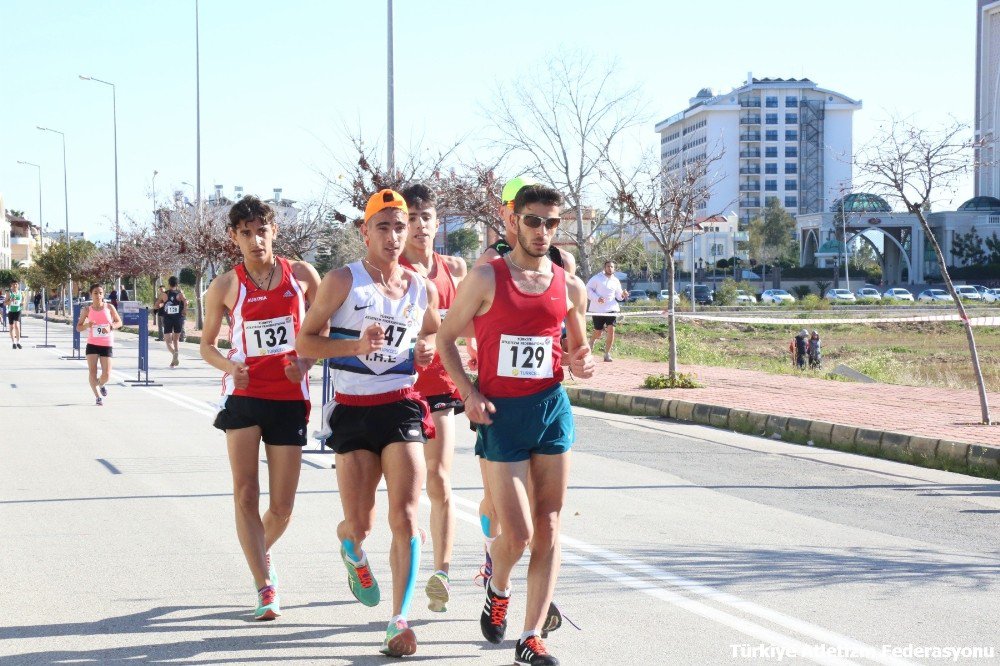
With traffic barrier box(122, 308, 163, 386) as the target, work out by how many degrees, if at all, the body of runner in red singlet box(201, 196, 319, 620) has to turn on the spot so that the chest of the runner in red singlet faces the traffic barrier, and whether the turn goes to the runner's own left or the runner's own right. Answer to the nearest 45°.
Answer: approximately 180°

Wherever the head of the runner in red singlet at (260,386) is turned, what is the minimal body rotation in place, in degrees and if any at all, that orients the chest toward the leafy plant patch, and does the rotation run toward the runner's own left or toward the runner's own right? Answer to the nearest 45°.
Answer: approximately 135° to the runner's own left

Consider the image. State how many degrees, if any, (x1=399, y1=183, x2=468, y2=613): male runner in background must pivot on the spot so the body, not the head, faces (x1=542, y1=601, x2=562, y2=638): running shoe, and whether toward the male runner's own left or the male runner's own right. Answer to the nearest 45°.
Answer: approximately 45° to the male runner's own left

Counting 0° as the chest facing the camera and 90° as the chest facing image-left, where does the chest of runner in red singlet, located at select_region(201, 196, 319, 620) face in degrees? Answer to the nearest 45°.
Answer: approximately 0°

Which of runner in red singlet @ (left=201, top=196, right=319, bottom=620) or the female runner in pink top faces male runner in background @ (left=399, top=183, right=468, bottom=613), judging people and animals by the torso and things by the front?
the female runner in pink top

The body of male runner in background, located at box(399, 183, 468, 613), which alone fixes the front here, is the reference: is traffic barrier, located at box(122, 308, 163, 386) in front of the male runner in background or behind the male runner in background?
behind

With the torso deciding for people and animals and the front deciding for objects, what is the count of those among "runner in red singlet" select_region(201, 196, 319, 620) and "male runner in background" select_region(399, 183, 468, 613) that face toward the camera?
2
